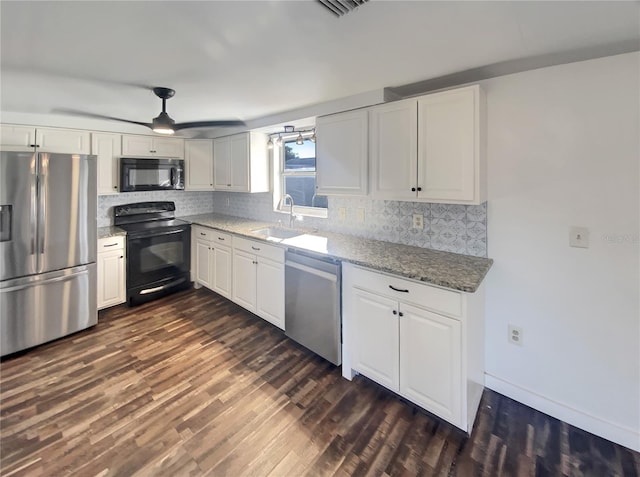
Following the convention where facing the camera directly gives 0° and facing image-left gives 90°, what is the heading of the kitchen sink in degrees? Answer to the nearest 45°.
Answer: approximately 45°

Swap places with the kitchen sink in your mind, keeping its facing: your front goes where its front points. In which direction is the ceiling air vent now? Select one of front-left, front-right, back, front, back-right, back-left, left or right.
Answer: front-left

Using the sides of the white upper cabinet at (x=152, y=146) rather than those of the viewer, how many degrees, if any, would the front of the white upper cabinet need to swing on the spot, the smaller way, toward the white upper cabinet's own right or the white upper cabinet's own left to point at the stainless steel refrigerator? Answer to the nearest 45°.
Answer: approximately 45° to the white upper cabinet's own right

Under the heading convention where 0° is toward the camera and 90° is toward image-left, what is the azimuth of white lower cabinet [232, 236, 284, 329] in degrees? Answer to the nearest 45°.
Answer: approximately 45°

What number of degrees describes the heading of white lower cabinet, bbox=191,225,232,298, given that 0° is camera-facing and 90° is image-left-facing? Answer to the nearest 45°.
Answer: approximately 45°

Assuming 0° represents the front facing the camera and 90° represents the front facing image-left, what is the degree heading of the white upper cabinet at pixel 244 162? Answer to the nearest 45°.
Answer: approximately 45°

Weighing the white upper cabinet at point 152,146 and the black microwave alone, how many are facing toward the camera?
2
